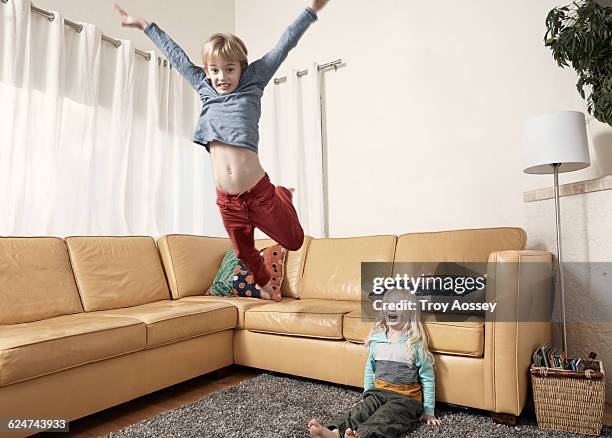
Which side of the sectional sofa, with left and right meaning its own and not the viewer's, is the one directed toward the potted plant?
left

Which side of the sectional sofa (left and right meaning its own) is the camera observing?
front

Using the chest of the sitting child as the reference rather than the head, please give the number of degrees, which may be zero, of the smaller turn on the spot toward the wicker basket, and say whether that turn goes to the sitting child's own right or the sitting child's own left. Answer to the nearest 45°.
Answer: approximately 135° to the sitting child's own left

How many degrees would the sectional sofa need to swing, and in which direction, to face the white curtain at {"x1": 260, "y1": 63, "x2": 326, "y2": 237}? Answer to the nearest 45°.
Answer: approximately 135° to its left

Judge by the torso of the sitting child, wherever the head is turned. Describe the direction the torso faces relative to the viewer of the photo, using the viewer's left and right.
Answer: facing the viewer and to the left of the viewer

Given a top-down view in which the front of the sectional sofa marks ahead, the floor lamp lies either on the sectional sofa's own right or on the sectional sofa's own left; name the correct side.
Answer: on the sectional sofa's own left
